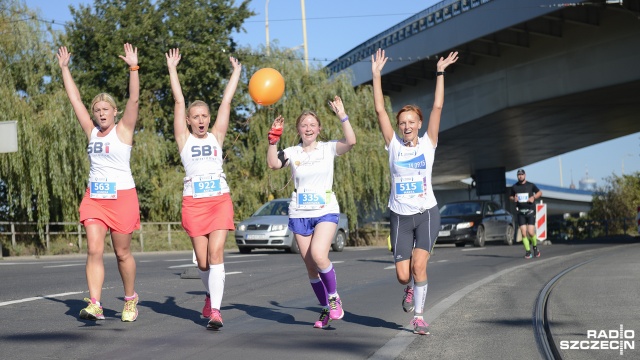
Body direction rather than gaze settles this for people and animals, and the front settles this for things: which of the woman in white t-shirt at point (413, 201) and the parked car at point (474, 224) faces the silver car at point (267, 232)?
the parked car at point (474, 224)

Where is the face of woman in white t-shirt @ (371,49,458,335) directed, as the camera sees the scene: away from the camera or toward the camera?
toward the camera

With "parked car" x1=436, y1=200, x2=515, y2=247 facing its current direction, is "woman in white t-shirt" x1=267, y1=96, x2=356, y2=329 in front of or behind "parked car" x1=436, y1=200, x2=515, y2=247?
in front

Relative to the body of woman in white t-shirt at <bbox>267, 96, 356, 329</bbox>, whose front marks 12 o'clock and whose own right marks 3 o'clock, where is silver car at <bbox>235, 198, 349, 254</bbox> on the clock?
The silver car is roughly at 6 o'clock from the woman in white t-shirt.

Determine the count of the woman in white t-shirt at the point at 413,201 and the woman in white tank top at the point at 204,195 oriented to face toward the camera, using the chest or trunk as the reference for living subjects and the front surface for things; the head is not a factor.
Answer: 2

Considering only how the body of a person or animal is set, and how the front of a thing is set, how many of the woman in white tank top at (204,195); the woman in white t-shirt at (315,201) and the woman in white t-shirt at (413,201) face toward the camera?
3

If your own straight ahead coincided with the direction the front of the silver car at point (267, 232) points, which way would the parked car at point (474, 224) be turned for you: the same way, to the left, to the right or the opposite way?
the same way

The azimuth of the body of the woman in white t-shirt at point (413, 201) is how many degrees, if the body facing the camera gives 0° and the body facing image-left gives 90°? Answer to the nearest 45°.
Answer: approximately 0°

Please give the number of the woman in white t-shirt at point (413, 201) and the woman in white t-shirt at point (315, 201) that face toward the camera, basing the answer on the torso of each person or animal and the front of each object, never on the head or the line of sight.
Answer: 2

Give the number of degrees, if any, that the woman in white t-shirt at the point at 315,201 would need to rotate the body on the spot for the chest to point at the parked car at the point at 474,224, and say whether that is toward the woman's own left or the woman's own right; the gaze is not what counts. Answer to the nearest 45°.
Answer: approximately 180°

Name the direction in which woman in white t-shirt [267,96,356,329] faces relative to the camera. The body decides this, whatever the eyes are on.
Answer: toward the camera

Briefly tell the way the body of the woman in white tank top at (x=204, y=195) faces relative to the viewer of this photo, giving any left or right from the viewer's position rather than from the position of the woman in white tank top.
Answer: facing the viewer

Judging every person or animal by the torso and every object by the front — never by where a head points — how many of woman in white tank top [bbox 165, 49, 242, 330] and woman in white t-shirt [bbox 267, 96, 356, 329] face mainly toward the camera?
2

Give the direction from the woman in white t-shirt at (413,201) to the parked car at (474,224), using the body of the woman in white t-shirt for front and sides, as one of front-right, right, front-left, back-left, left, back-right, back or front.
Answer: back

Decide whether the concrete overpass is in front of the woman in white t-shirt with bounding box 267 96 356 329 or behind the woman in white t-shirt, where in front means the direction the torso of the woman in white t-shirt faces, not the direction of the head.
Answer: behind

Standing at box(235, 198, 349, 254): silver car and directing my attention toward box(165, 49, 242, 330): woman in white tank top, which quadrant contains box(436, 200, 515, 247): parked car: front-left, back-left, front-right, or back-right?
back-left

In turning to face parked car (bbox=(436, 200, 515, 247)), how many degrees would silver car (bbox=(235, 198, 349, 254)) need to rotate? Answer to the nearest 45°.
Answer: approximately 180°

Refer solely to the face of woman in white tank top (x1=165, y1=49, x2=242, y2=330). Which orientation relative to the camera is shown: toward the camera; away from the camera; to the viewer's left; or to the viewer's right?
toward the camera

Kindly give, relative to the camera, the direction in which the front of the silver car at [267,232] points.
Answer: facing the viewer and to the left of the viewer
